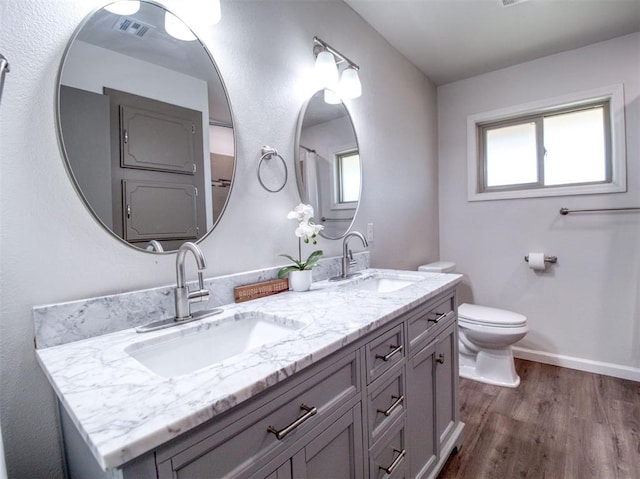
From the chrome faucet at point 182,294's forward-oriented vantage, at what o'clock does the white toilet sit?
The white toilet is roughly at 10 o'clock from the chrome faucet.

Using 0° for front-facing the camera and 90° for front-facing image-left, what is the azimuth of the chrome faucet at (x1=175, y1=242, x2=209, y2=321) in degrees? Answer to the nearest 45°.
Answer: approximately 315°

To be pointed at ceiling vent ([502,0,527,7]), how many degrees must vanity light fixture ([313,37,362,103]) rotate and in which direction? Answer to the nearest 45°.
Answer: approximately 45° to its left

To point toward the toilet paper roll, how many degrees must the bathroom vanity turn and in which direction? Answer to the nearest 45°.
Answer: approximately 90° to its left

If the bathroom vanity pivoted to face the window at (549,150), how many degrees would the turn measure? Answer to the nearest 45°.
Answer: approximately 90° to its left

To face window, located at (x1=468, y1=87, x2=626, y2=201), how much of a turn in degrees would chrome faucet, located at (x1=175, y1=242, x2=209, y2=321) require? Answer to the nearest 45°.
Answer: approximately 45° to its left

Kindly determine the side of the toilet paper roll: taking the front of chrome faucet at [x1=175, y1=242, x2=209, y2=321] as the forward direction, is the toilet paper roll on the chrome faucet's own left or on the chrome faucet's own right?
on the chrome faucet's own left

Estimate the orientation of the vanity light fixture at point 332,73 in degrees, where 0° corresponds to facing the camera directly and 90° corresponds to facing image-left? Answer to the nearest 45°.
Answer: approximately 315°

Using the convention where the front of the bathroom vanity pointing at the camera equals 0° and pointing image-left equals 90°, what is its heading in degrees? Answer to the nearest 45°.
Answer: approximately 315°
